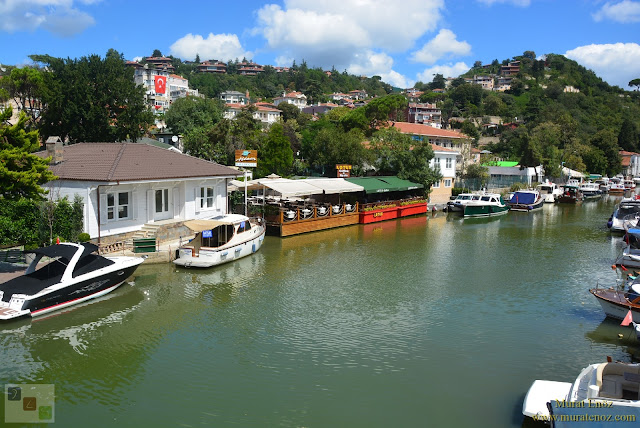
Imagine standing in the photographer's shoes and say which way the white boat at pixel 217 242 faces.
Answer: facing away from the viewer and to the right of the viewer

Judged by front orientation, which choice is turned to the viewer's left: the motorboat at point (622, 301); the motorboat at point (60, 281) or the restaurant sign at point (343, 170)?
the motorboat at point (622, 301)

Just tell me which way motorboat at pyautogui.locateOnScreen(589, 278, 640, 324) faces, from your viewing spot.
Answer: facing to the left of the viewer

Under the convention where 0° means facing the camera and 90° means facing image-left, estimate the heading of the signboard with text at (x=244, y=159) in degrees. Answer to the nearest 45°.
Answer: approximately 0°

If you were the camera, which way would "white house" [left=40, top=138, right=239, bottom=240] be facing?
facing the viewer and to the right of the viewer

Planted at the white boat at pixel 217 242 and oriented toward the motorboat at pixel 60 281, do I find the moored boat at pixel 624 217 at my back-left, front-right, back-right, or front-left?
back-left

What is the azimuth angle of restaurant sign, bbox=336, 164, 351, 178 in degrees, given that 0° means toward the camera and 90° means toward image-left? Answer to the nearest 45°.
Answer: approximately 0°

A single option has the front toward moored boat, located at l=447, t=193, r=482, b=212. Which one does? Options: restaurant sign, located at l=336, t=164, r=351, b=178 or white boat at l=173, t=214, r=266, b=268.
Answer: the white boat

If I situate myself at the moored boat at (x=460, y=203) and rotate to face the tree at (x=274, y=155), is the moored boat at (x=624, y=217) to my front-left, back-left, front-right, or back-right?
back-left

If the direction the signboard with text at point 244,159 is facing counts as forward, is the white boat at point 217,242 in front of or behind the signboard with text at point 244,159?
in front

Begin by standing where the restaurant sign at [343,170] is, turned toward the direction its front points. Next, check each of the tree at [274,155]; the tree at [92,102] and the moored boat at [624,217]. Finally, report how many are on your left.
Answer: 1

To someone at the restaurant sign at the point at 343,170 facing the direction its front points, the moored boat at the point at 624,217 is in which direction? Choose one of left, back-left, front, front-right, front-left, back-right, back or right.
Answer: left

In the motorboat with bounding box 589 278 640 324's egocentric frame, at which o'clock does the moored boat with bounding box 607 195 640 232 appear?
The moored boat is roughly at 3 o'clock from the motorboat.

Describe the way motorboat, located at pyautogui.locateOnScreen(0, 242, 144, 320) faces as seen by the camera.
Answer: facing away from the viewer and to the right of the viewer

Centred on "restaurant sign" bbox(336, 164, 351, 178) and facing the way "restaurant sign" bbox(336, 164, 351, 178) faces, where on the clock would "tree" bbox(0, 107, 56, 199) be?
The tree is roughly at 1 o'clock from the restaurant sign.

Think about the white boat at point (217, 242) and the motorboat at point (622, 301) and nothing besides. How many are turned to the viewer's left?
1

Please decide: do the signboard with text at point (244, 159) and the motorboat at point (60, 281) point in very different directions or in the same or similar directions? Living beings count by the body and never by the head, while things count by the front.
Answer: very different directions

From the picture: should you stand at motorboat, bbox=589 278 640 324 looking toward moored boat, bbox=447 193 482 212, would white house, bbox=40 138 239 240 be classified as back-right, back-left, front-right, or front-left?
front-left

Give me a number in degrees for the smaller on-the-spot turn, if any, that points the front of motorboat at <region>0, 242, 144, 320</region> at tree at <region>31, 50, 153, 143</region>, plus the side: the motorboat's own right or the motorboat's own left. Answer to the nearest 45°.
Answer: approximately 45° to the motorboat's own left

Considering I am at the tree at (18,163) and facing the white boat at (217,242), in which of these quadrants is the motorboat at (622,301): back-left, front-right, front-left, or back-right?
front-right
